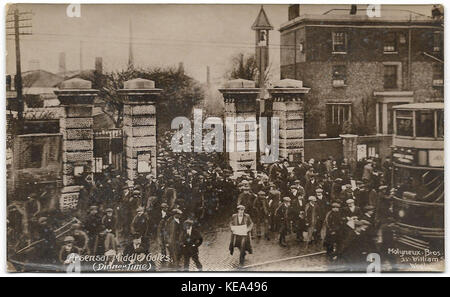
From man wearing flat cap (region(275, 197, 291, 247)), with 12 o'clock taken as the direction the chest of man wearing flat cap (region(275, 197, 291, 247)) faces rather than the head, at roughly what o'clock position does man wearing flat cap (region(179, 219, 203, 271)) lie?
man wearing flat cap (region(179, 219, 203, 271)) is roughly at 4 o'clock from man wearing flat cap (region(275, 197, 291, 247)).

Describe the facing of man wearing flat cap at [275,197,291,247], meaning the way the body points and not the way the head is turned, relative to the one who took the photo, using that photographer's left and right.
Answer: facing the viewer and to the right of the viewer

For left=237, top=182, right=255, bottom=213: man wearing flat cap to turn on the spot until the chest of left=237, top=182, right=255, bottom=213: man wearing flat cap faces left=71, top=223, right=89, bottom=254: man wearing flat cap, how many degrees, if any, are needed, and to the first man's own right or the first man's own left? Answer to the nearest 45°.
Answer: approximately 90° to the first man's own right

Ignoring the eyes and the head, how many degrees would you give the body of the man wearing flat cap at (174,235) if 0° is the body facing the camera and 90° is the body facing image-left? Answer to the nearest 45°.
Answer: approximately 315°

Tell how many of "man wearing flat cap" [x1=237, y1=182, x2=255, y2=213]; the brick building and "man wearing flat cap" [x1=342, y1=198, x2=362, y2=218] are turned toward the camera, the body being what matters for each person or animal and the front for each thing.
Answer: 3

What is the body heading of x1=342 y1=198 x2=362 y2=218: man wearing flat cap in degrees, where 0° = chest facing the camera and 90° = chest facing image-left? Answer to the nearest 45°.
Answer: approximately 0°
